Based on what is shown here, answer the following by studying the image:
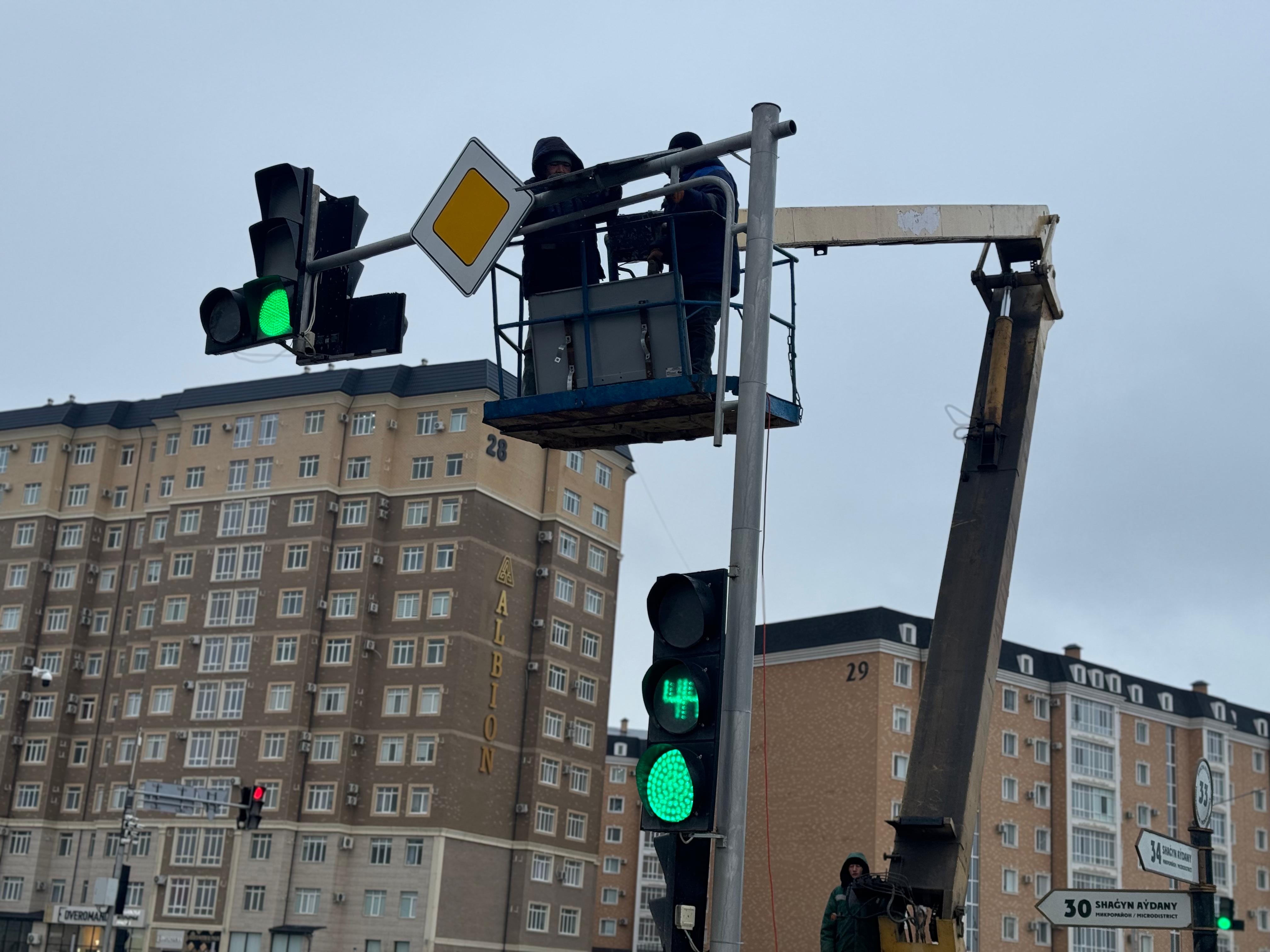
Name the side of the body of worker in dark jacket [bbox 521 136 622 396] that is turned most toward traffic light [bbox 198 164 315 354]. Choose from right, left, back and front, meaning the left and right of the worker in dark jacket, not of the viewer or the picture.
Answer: right

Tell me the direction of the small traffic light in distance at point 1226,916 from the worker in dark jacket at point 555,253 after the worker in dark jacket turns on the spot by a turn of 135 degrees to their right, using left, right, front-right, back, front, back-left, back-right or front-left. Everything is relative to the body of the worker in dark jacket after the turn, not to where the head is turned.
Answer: back-right

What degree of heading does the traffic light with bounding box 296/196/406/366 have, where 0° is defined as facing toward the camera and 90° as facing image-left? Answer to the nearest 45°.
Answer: approximately 225°

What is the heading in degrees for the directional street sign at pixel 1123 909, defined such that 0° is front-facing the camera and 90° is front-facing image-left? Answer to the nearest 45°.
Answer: approximately 0°

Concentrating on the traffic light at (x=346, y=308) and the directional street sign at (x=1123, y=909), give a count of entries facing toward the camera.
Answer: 1

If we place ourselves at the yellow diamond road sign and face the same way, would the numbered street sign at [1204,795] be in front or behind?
behind

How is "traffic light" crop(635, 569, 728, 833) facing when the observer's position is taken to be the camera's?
facing the viewer and to the left of the viewer

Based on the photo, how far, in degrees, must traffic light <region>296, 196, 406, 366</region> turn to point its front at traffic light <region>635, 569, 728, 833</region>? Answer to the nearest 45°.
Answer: approximately 90° to its right

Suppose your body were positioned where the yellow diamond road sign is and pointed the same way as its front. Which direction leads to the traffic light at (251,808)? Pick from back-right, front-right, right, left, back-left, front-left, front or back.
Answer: back-right

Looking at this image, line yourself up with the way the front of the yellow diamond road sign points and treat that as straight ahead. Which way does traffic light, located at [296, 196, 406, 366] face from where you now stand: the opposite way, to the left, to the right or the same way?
the opposite way

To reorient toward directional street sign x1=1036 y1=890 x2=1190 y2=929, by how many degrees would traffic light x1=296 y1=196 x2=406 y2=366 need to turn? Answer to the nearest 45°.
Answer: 0° — it already faces it
